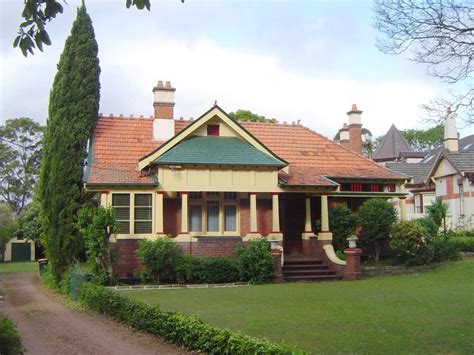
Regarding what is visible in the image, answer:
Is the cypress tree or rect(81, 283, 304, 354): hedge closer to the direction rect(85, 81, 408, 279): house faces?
the hedge

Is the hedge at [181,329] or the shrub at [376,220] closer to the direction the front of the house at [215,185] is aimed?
the hedge

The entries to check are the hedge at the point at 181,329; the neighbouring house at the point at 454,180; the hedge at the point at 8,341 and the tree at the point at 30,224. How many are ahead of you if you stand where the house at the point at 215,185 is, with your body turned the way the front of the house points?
2

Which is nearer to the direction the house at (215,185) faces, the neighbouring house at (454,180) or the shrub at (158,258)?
the shrub

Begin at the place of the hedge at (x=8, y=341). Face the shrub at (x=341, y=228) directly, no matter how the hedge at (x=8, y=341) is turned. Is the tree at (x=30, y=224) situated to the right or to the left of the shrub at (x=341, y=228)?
left

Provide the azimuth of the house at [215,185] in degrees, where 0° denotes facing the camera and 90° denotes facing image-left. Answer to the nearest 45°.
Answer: approximately 0°

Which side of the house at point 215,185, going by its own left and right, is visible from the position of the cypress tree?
right

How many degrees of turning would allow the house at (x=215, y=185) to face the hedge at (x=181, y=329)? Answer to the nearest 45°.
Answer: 0° — it already faces it

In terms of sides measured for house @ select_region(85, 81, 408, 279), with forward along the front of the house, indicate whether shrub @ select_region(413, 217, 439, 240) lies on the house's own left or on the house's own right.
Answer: on the house's own left

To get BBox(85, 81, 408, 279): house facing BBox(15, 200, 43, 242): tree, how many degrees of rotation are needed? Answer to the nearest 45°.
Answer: approximately 135° to its right

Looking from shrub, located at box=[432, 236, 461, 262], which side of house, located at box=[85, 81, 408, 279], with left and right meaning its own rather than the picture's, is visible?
left
